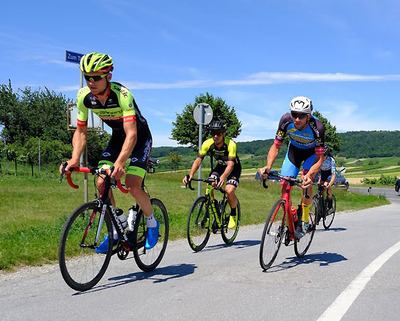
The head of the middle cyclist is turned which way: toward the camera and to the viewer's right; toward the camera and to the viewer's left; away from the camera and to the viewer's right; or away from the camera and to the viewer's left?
toward the camera and to the viewer's left

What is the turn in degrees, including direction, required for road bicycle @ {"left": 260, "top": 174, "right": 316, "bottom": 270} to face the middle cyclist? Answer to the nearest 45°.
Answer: approximately 90° to its right

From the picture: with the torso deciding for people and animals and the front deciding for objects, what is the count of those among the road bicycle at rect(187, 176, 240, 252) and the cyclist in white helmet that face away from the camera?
0

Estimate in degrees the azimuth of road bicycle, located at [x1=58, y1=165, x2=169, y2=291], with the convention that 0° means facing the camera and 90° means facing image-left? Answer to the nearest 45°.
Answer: approximately 45°

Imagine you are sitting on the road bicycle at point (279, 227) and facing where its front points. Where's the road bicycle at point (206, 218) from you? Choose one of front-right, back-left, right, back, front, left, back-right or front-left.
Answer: right

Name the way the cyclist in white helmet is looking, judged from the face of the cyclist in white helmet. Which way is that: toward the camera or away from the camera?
toward the camera

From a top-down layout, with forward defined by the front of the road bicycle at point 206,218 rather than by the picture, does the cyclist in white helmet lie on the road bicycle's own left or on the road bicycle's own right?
on the road bicycle's own left

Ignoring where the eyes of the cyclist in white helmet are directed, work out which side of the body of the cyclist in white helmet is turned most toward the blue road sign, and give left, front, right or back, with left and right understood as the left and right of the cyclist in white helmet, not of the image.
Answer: right

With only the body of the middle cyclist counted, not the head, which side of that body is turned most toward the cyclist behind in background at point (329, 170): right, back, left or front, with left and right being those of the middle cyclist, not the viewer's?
back

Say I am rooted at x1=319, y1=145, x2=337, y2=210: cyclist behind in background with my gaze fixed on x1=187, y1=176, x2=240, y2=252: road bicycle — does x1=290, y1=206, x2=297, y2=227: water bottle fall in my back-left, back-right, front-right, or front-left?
front-left

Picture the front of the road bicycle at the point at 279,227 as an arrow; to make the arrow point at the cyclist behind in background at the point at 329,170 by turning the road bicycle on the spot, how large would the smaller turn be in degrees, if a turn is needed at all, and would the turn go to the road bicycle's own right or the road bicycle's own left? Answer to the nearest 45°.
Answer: approximately 135° to the road bicycle's own right

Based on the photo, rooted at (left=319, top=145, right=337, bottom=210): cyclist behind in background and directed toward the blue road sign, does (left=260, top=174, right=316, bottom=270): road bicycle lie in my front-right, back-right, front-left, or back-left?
front-left

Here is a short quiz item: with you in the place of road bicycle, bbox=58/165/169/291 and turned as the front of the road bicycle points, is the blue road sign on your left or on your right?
on your right

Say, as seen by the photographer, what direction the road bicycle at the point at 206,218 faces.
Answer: facing the viewer and to the left of the viewer

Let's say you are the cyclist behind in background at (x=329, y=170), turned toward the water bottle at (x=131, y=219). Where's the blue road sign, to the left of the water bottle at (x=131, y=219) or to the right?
right

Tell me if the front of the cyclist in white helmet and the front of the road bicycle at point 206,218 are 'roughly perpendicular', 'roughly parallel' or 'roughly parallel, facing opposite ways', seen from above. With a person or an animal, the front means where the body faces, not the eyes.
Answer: roughly parallel
